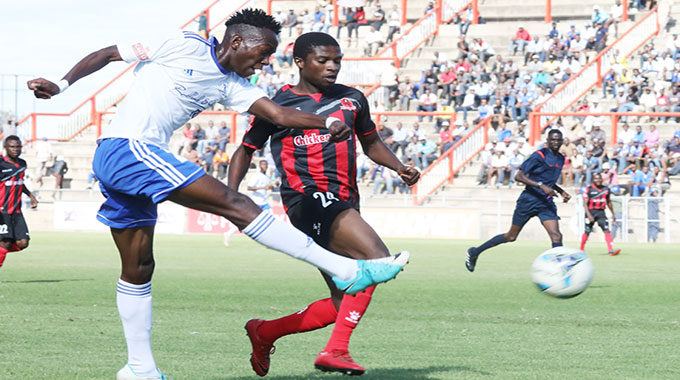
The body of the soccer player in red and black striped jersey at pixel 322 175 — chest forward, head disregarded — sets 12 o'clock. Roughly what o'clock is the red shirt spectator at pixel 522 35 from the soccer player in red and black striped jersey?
The red shirt spectator is roughly at 8 o'clock from the soccer player in red and black striped jersey.

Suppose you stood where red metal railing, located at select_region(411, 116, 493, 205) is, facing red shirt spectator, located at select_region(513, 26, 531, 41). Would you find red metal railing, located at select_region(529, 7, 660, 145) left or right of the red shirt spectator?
right

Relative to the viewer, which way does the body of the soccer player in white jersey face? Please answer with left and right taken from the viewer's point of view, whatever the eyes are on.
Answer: facing the viewer and to the right of the viewer

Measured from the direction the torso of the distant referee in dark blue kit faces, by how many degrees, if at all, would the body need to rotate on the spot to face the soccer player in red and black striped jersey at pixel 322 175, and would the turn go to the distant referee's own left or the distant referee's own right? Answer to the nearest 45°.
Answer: approximately 45° to the distant referee's own right

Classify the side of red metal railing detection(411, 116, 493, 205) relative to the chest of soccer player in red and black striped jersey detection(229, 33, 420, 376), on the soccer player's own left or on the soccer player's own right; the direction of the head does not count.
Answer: on the soccer player's own left

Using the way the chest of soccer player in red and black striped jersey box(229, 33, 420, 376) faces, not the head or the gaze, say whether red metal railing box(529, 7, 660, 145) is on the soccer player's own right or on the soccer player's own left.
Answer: on the soccer player's own left
